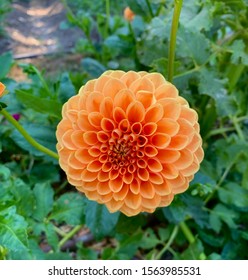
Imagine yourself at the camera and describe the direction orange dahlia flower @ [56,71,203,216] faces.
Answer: facing the viewer
